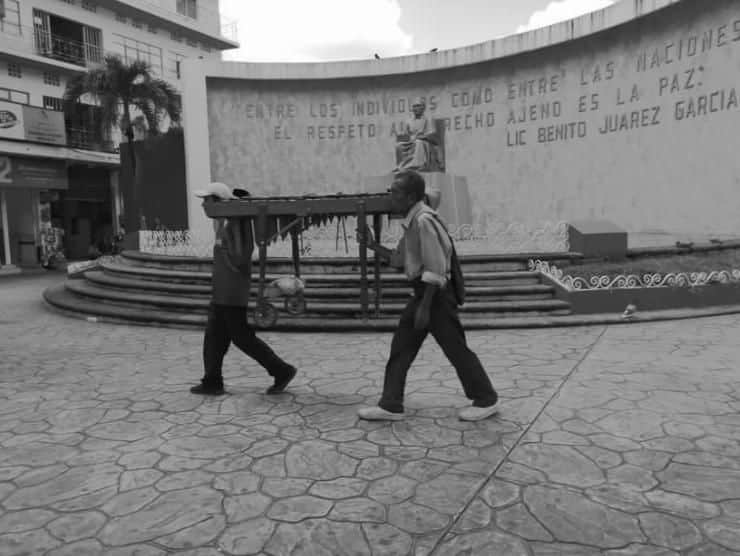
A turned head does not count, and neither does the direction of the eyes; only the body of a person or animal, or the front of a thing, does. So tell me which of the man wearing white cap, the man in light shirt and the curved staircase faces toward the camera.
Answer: the curved staircase

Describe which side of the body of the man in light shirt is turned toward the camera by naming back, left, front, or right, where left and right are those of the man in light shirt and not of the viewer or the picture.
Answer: left

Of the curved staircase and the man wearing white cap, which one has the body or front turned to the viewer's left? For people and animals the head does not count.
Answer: the man wearing white cap

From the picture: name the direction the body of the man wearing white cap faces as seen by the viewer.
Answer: to the viewer's left

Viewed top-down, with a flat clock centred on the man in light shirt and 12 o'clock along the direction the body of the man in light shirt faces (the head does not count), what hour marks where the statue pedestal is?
The statue pedestal is roughly at 3 o'clock from the man in light shirt.

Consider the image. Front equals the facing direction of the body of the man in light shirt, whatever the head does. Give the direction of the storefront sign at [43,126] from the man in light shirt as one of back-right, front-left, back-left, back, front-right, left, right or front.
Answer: front-right

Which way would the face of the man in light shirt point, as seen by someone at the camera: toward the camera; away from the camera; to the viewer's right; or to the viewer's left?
to the viewer's left

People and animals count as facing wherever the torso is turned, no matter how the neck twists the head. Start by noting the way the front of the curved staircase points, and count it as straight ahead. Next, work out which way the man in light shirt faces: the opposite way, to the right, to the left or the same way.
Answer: to the right

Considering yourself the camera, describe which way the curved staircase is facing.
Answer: facing the viewer

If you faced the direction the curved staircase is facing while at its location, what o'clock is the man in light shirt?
The man in light shirt is roughly at 12 o'clock from the curved staircase.

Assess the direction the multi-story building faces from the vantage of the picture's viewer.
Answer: facing the viewer and to the right of the viewer

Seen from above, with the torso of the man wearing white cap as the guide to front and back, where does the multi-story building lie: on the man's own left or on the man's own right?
on the man's own right

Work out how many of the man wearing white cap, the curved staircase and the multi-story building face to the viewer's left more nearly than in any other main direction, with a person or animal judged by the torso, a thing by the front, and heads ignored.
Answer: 1

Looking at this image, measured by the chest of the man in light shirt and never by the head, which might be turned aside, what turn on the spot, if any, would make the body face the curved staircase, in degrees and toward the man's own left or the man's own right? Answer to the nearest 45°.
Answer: approximately 90° to the man's own right

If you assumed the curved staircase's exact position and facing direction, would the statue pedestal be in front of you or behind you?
behind

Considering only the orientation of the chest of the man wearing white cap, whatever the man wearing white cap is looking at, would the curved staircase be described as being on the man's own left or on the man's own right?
on the man's own right

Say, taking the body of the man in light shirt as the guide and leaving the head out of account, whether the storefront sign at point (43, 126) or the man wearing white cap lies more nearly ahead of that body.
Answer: the man wearing white cap

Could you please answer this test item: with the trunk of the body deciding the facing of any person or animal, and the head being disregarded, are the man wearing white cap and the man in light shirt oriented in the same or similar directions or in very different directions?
same or similar directions
